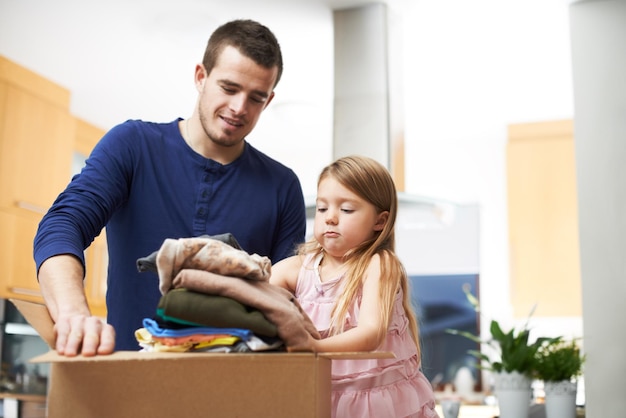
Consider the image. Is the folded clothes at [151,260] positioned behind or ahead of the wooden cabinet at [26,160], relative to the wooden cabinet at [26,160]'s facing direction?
ahead

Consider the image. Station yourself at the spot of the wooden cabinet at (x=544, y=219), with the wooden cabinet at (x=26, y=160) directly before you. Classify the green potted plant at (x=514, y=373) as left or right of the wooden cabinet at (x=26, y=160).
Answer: left

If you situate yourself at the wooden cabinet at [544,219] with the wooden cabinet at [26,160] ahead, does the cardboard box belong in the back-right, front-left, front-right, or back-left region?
front-left

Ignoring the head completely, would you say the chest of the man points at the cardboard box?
yes

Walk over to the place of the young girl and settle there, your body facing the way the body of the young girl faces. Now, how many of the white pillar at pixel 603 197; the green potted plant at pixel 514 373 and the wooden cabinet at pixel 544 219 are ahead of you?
0

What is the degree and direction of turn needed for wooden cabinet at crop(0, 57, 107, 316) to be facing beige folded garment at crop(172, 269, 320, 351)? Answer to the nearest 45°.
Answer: approximately 45° to its right

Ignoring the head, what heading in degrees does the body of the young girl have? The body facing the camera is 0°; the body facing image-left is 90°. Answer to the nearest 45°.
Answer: approximately 45°

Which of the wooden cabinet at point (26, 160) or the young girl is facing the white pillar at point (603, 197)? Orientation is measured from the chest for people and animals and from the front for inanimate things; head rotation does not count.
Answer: the wooden cabinet

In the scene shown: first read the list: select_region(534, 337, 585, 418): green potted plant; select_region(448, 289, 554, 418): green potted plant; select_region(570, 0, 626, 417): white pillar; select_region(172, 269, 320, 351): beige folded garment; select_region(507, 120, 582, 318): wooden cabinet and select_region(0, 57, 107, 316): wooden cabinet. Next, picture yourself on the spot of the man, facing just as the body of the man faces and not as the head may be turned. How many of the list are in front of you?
1

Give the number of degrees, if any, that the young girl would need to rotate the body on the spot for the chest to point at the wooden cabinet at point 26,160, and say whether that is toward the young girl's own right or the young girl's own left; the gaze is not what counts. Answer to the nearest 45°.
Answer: approximately 90° to the young girl's own right

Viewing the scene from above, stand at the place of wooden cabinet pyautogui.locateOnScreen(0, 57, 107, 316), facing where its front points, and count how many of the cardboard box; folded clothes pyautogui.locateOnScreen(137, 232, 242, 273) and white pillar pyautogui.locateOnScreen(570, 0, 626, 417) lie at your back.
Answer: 0

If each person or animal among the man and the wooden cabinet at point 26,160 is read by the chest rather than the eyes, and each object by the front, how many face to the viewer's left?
0

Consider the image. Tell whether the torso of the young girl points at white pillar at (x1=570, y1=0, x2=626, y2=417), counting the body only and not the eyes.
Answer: no

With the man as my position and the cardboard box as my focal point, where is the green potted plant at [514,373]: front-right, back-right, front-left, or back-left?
back-left

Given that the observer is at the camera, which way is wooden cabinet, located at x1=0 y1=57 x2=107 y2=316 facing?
facing the viewer and to the right of the viewer

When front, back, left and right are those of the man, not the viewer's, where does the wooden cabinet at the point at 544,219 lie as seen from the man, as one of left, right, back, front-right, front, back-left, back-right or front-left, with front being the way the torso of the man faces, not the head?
back-left

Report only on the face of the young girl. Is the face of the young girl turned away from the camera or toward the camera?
toward the camera

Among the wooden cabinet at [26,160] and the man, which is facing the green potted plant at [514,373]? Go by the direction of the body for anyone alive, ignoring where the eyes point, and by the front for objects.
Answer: the wooden cabinet

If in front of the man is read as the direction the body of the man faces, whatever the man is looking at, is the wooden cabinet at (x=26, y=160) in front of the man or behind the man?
behind

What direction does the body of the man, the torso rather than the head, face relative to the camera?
toward the camera
